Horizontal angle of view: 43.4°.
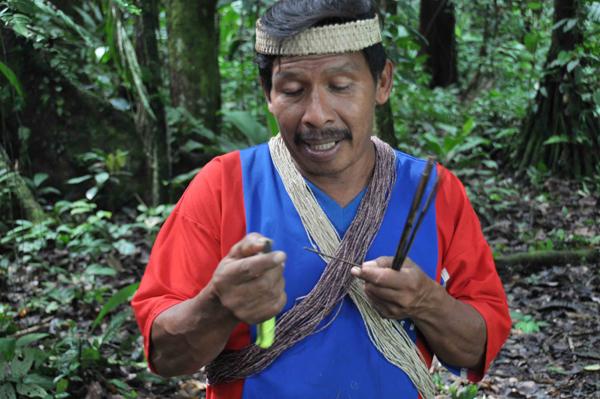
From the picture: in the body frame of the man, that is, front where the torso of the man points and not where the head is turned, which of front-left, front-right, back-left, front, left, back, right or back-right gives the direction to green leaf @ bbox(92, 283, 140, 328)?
back-right

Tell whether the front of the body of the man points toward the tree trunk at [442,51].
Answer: no

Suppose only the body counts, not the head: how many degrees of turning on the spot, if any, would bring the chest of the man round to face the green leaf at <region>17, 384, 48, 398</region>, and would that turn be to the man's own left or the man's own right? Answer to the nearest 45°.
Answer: approximately 135° to the man's own right

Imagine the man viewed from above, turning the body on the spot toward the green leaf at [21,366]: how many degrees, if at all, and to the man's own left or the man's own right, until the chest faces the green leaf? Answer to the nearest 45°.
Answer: approximately 135° to the man's own right

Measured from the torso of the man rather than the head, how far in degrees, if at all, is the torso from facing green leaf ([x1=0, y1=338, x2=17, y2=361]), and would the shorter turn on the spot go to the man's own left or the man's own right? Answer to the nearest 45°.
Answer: approximately 135° to the man's own right

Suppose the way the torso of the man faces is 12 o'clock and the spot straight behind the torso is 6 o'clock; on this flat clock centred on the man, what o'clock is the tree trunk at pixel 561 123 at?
The tree trunk is roughly at 7 o'clock from the man.

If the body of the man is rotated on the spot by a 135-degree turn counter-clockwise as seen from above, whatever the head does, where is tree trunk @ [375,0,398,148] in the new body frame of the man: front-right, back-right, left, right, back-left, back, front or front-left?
front-left

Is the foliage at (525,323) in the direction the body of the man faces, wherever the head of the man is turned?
no

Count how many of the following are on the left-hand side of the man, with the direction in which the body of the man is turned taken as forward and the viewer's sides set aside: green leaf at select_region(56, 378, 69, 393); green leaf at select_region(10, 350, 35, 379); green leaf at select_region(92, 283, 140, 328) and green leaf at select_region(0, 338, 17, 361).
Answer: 0

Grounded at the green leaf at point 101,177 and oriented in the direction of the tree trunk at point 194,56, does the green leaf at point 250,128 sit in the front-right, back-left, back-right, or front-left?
front-right

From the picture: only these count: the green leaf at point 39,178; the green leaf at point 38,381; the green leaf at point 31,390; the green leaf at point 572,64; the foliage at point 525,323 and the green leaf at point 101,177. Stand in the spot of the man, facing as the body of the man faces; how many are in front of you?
0

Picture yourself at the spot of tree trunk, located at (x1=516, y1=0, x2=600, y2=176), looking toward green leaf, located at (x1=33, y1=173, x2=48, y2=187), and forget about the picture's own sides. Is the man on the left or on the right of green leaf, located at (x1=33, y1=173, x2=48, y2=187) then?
left

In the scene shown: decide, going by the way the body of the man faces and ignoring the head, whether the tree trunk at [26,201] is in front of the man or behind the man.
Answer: behind

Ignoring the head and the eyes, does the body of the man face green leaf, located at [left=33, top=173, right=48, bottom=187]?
no

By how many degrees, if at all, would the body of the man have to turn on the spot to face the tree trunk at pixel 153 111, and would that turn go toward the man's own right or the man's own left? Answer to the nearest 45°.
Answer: approximately 180°

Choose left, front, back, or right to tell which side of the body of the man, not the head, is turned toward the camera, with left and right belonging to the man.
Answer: front

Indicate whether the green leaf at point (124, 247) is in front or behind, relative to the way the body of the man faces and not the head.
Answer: behind

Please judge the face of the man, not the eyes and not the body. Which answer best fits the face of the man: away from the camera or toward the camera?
toward the camera
